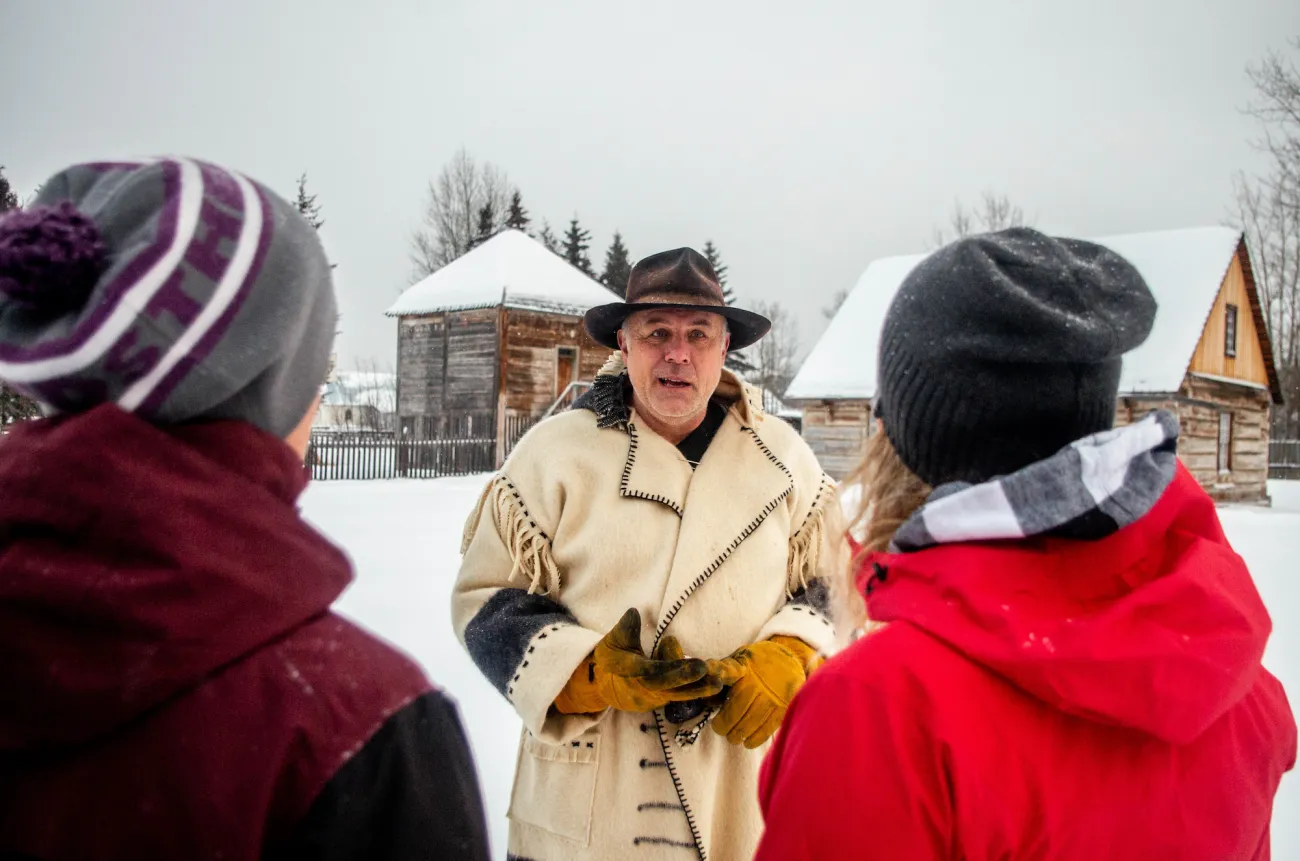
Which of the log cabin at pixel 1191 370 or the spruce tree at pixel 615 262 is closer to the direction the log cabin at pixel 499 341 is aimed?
the log cabin

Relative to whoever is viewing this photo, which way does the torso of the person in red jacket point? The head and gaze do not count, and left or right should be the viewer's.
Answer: facing away from the viewer and to the left of the viewer

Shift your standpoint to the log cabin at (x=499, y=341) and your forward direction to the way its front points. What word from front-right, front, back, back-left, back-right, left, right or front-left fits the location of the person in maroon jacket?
front-right

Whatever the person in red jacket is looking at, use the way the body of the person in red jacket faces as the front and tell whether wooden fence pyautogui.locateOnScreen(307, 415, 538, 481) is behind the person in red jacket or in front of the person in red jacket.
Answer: in front

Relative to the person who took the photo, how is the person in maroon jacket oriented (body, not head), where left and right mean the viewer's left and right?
facing away from the viewer and to the right of the viewer

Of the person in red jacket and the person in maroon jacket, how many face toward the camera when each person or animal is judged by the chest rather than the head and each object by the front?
0

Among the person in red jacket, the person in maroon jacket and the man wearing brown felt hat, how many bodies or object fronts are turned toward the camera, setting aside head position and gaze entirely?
1

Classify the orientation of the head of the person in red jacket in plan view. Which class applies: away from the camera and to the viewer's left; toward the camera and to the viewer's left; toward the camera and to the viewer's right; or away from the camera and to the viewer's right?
away from the camera and to the viewer's left

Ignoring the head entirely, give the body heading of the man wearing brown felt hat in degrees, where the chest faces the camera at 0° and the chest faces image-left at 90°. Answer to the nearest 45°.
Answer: approximately 0°

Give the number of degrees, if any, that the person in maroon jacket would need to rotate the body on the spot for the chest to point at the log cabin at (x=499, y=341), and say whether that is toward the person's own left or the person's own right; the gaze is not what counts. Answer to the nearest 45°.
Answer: approximately 45° to the person's own left

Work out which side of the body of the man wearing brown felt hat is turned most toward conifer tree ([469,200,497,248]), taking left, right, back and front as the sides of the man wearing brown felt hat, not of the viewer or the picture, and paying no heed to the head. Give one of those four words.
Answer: back

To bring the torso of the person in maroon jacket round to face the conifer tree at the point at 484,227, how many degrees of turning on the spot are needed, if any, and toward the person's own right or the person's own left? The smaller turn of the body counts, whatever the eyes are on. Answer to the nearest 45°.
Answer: approximately 45° to the person's own left

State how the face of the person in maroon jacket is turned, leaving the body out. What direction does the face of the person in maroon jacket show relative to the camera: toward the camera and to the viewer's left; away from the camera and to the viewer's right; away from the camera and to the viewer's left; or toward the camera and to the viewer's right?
away from the camera and to the viewer's right
